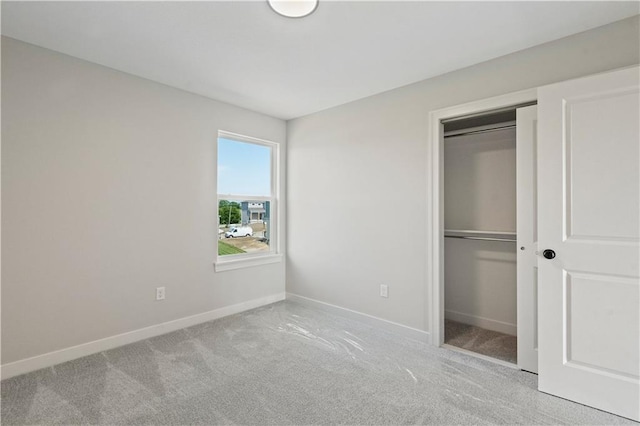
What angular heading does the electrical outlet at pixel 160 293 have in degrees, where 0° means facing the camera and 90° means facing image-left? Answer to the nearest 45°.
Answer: approximately 0°

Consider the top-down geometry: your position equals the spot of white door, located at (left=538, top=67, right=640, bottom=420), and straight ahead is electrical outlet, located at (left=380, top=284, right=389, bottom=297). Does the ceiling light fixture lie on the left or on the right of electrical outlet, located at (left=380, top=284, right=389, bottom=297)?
left

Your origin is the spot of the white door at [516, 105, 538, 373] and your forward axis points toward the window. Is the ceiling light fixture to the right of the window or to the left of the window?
left
